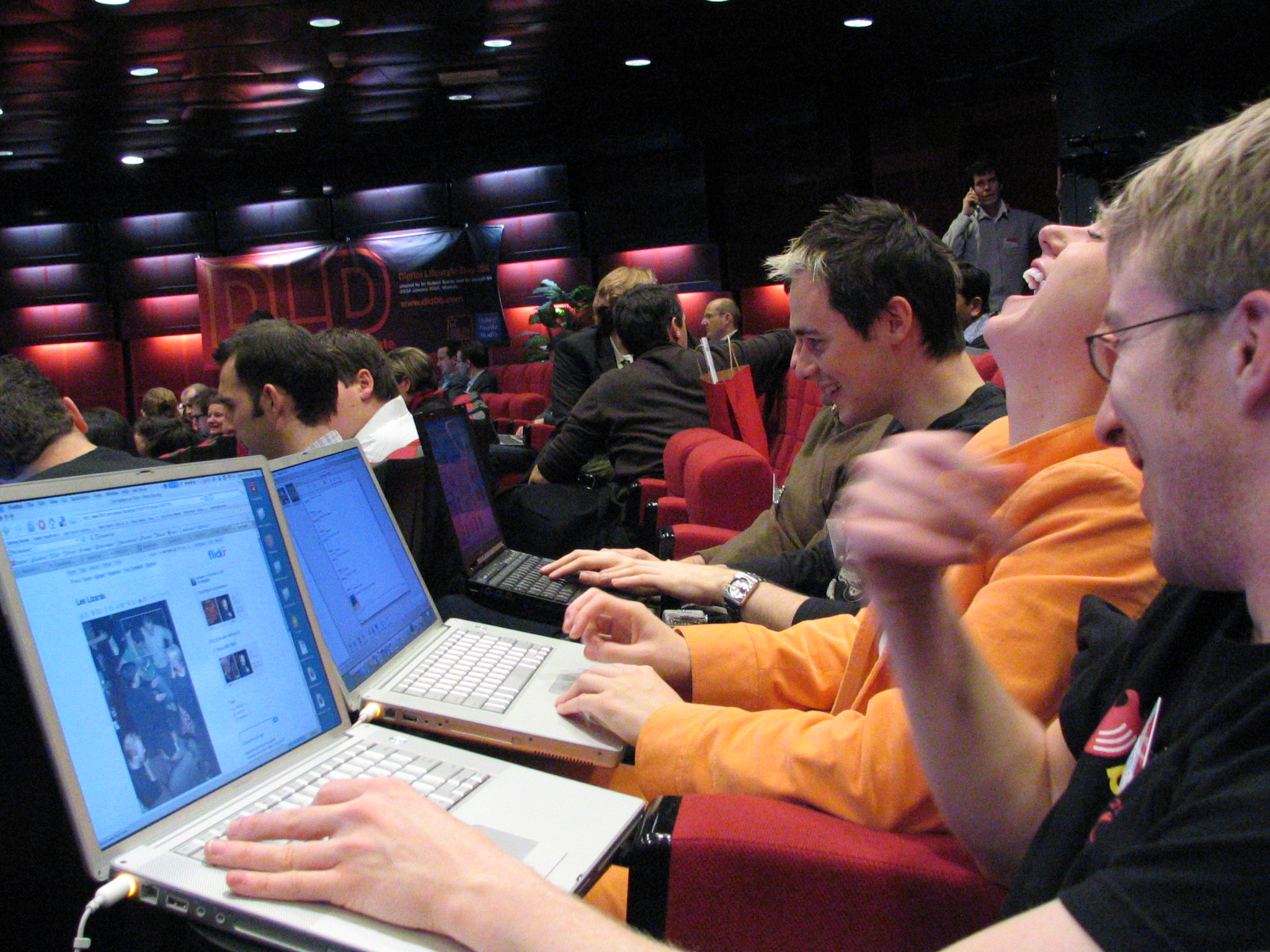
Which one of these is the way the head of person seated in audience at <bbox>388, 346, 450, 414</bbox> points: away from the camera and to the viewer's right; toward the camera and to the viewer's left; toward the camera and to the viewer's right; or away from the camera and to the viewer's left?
away from the camera and to the viewer's left

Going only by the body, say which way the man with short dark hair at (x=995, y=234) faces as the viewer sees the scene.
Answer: toward the camera

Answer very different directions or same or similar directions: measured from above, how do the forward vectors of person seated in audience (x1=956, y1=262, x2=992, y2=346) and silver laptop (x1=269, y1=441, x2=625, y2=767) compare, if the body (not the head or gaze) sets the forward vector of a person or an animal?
very different directions

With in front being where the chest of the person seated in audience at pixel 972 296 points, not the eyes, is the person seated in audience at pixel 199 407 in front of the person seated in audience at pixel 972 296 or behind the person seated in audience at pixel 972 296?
in front

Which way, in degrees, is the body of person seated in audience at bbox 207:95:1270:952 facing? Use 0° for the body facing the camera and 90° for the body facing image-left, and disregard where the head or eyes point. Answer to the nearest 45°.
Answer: approximately 90°

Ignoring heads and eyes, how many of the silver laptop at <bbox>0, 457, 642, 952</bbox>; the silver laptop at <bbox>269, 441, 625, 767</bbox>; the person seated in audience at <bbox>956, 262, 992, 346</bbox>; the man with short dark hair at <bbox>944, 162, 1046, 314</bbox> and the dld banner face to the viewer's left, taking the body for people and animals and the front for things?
1

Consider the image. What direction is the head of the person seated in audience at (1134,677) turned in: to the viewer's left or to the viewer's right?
to the viewer's left

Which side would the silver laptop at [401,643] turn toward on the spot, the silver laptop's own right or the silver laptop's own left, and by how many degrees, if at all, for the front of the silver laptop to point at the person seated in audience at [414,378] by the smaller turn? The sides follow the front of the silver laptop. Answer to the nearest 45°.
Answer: approximately 135° to the silver laptop's own left

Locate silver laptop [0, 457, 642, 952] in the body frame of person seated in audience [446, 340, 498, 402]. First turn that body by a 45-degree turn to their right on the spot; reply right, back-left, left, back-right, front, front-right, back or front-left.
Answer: back-left

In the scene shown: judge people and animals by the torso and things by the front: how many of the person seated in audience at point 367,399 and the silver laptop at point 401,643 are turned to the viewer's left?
1

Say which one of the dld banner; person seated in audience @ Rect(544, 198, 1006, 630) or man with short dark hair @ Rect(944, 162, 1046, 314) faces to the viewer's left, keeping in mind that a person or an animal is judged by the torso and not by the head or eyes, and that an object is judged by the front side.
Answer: the person seated in audience

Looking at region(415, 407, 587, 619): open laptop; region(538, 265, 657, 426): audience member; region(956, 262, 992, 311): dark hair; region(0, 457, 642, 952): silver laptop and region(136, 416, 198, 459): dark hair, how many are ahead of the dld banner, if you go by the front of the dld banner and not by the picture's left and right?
5

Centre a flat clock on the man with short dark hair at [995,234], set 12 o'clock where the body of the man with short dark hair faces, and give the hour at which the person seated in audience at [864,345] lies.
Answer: The person seated in audience is roughly at 12 o'clock from the man with short dark hair.

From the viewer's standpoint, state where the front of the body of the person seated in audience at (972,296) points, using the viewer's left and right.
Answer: facing to the left of the viewer

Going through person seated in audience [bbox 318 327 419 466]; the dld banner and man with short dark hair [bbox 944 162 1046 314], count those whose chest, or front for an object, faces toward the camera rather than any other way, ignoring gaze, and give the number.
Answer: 2
